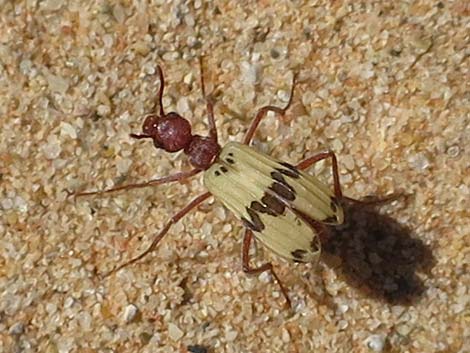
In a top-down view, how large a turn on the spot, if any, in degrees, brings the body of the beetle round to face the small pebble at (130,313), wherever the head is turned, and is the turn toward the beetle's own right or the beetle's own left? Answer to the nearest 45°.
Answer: approximately 45° to the beetle's own left

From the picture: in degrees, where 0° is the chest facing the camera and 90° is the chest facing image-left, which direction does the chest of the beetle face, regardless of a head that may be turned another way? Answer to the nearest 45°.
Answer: approximately 135°
